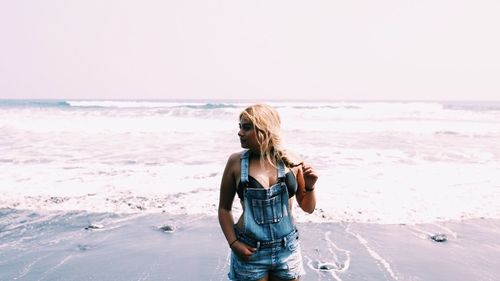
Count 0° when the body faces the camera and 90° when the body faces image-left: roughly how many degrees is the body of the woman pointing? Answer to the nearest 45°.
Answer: approximately 0°

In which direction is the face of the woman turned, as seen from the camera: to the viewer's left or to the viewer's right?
to the viewer's left
